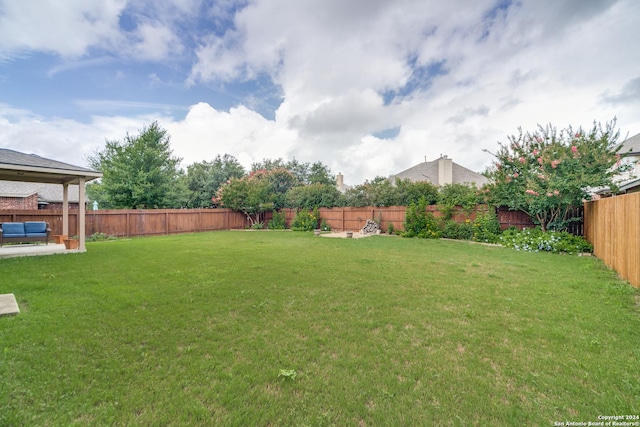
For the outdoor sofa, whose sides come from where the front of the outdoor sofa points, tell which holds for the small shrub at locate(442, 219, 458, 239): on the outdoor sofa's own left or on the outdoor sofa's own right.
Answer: on the outdoor sofa's own left

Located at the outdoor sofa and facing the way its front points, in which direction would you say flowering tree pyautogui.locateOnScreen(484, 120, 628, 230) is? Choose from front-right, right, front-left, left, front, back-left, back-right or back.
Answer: front-left

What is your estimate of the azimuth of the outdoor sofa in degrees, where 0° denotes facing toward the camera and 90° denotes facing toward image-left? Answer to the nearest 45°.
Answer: approximately 0°

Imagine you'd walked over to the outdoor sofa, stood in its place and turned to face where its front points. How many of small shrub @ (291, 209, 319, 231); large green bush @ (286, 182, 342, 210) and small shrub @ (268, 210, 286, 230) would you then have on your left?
3

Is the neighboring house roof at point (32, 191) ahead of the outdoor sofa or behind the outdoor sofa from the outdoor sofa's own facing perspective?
behind

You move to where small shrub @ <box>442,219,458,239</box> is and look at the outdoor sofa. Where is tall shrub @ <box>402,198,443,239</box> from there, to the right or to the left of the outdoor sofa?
right

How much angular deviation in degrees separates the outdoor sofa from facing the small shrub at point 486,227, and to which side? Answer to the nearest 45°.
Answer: approximately 45° to its left

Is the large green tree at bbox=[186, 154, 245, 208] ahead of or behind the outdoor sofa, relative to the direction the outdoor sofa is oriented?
behind

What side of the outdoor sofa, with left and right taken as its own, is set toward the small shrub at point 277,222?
left

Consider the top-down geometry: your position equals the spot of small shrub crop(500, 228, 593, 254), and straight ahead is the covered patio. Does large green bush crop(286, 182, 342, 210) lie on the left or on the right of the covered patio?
right

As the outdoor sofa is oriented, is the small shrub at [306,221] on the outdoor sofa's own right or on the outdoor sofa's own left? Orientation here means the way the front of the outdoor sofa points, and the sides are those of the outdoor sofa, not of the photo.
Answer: on the outdoor sofa's own left
